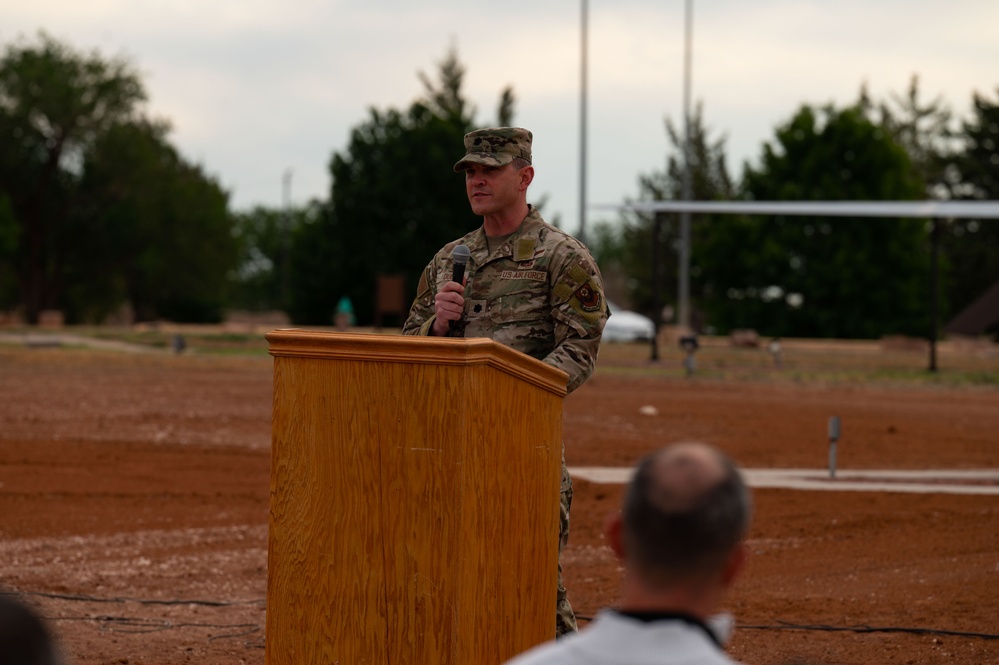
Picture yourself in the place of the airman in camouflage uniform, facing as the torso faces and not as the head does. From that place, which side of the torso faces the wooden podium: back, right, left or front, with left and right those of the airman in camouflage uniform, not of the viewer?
front

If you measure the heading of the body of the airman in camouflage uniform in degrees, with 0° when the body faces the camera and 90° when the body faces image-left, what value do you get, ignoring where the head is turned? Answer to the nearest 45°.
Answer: approximately 45°

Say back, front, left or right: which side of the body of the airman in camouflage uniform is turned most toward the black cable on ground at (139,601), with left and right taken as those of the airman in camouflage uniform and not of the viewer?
right

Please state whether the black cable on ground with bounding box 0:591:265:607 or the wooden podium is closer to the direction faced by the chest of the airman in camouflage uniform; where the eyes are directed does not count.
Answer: the wooden podium

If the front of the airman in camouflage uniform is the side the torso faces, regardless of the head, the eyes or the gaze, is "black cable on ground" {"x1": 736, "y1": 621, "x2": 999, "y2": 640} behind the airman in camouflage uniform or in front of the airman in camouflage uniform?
behind

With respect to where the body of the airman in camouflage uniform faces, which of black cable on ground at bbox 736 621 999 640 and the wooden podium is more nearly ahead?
the wooden podium
